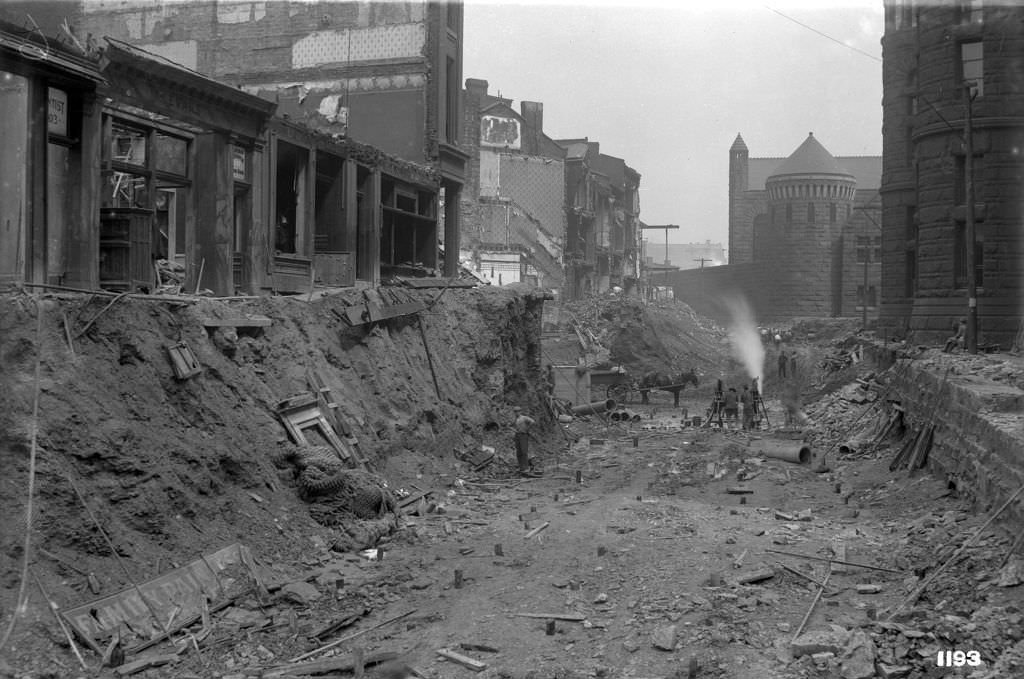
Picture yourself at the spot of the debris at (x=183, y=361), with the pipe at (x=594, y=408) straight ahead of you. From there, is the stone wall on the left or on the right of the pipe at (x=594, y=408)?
right

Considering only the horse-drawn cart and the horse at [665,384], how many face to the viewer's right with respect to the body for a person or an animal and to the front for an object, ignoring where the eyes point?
2

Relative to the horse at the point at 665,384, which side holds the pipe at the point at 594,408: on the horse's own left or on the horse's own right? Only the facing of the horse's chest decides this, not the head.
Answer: on the horse's own right

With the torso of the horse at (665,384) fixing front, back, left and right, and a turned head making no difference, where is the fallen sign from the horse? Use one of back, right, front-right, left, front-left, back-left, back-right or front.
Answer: right

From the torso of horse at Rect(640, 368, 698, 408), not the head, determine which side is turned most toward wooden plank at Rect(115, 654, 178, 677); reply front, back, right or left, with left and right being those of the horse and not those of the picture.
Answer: right

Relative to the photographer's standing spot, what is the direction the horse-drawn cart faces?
facing to the right of the viewer

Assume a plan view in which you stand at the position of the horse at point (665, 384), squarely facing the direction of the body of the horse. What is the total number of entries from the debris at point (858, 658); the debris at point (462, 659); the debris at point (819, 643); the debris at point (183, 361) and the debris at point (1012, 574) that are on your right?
5

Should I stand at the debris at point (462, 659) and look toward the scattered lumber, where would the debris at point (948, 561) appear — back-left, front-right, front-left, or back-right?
front-right

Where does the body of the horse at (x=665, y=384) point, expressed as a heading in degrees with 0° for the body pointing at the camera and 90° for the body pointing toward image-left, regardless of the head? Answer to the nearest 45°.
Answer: approximately 270°

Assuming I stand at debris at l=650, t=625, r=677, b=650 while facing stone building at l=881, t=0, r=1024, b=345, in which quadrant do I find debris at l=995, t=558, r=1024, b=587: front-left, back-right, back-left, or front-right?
front-right

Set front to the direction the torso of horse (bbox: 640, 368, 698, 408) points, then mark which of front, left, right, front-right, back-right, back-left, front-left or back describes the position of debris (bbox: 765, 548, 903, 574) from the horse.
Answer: right

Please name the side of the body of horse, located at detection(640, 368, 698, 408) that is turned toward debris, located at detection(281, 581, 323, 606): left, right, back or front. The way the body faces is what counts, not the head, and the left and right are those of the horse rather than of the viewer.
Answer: right
